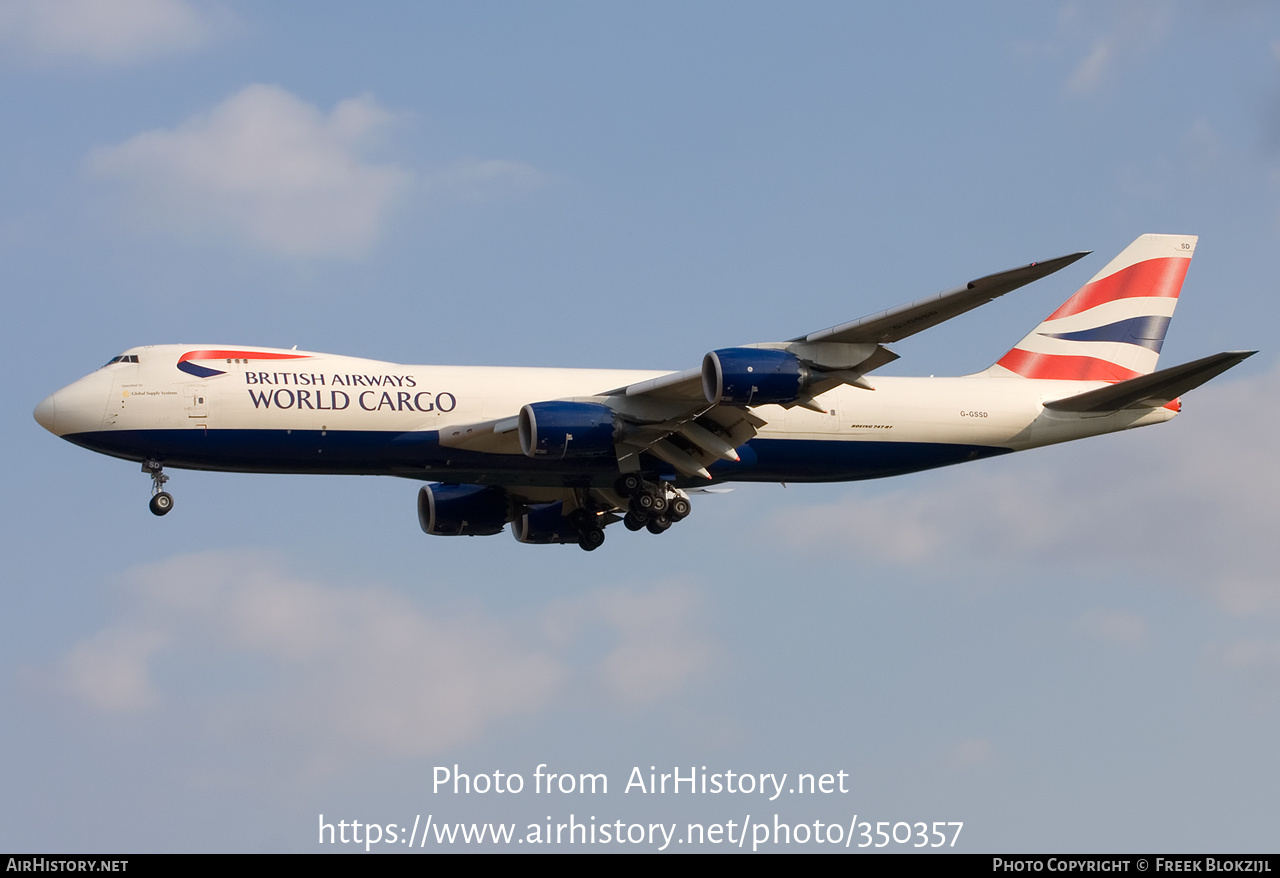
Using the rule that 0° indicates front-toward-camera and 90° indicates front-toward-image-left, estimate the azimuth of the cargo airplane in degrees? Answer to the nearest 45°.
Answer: approximately 90°
